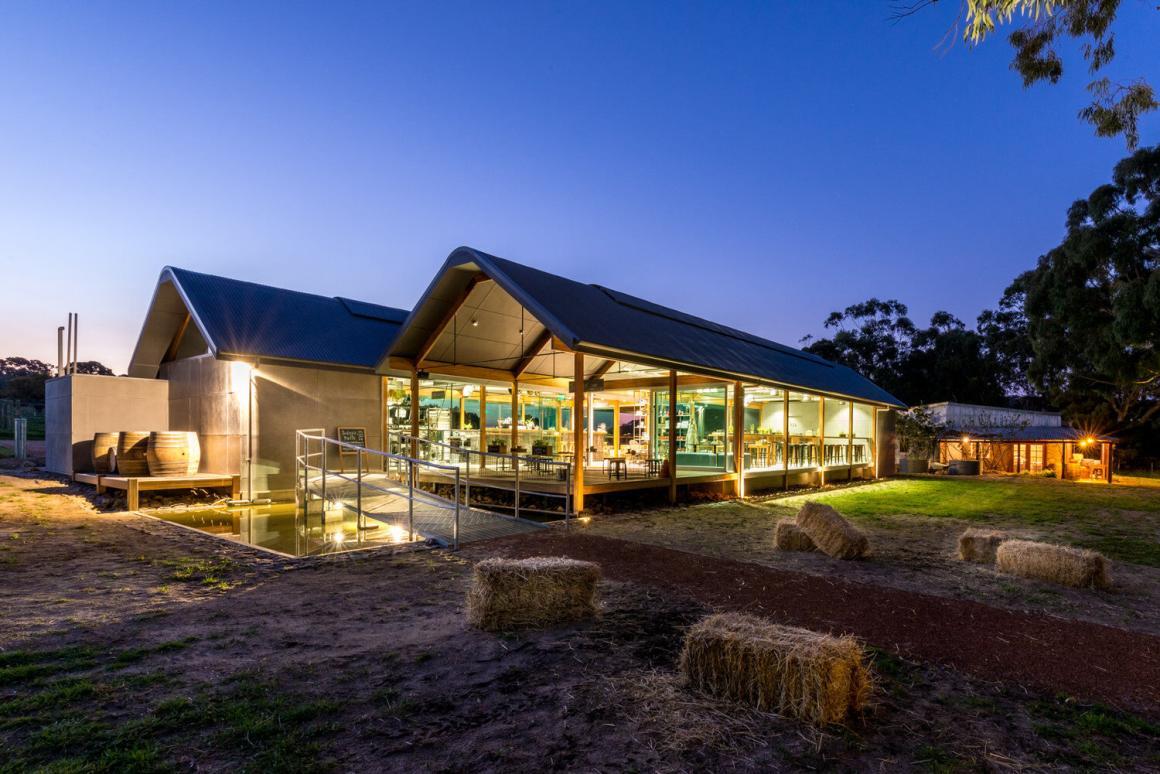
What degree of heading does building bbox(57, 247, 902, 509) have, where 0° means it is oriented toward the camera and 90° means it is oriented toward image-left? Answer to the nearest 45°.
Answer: approximately 45°

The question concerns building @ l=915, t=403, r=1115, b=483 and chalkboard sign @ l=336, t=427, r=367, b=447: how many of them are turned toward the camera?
2

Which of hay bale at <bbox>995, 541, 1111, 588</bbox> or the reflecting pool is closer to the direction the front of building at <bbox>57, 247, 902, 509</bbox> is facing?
the reflecting pool

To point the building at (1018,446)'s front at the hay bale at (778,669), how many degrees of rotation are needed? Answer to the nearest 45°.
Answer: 0° — it already faces it

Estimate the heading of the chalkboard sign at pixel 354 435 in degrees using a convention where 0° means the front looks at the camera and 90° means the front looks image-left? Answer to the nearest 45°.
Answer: approximately 0°

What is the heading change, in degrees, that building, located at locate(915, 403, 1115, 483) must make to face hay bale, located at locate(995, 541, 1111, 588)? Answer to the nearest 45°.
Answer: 0° — it already faces it

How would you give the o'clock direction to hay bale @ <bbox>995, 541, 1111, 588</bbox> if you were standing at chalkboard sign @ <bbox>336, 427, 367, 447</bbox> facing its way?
The hay bale is roughly at 11 o'clock from the chalkboard sign.
